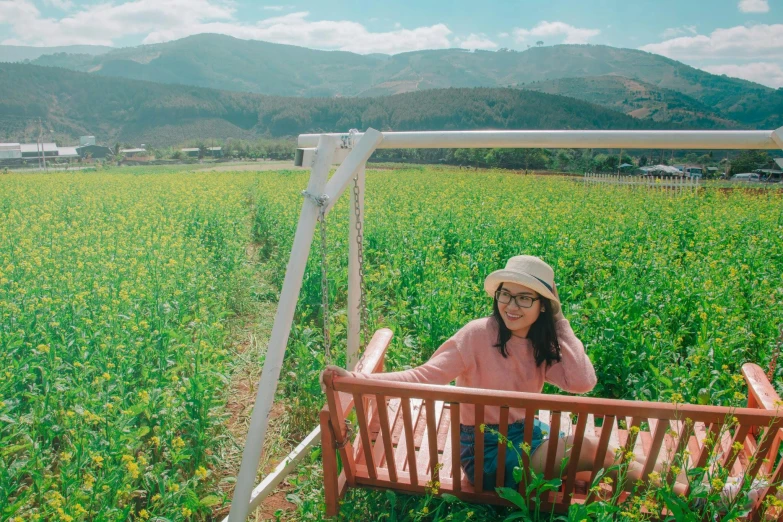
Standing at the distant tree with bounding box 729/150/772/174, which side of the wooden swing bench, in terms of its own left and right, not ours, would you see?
front

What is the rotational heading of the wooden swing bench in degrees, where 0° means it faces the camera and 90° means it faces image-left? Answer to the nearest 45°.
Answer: approximately 180°

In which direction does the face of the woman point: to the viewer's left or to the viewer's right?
to the viewer's left
